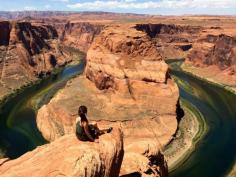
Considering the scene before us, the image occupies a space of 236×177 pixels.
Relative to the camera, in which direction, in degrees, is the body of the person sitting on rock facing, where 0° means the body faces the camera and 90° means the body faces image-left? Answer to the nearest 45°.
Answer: approximately 225°
